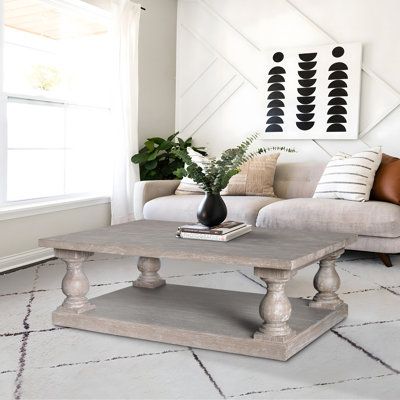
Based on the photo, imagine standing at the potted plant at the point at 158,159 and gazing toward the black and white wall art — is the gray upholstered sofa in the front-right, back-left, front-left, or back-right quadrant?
front-right

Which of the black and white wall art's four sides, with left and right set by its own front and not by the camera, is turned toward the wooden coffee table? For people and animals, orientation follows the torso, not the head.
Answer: front

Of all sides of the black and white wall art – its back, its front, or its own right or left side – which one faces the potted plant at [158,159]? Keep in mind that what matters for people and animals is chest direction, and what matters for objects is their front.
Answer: right

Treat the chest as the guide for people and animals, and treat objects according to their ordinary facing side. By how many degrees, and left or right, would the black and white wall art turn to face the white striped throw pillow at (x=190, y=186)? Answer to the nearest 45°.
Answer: approximately 45° to its right

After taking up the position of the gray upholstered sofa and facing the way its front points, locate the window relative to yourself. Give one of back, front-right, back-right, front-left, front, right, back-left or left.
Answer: right

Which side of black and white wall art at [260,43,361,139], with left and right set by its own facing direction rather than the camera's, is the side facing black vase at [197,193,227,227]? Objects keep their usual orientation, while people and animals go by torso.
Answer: front

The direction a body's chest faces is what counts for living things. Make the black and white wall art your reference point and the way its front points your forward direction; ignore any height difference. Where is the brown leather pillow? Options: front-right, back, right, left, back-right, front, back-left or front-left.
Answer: front-left

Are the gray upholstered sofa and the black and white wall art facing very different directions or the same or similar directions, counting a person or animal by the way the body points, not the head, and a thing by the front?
same or similar directions

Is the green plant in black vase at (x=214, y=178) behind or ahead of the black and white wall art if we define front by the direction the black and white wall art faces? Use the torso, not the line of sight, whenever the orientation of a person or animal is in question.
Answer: ahead

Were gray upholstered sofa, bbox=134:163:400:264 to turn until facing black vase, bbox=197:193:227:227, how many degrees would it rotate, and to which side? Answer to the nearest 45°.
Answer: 0° — it already faces it

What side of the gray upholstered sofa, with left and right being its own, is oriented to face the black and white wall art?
back

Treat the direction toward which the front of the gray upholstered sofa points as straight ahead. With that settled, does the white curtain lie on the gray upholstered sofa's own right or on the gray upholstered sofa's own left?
on the gray upholstered sofa's own right

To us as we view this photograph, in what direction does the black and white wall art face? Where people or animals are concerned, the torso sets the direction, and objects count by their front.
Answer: facing the viewer
